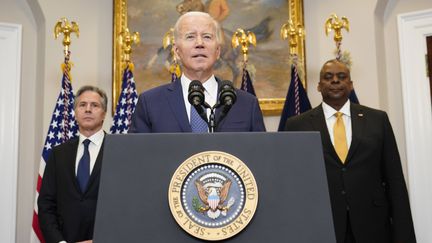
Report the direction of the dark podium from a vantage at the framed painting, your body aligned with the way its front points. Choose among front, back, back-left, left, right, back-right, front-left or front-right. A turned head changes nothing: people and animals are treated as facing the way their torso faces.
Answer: front

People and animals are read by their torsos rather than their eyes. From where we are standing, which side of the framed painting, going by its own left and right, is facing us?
front

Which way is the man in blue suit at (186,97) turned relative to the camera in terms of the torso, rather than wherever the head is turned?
toward the camera

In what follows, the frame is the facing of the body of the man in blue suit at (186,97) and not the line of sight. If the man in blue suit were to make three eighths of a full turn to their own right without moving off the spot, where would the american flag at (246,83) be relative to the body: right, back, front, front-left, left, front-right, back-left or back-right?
front-right

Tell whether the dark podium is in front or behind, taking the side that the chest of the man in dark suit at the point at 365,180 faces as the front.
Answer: in front

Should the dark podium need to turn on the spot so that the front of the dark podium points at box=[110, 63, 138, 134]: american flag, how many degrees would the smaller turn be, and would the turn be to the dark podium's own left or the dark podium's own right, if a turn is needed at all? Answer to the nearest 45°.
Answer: approximately 180°
